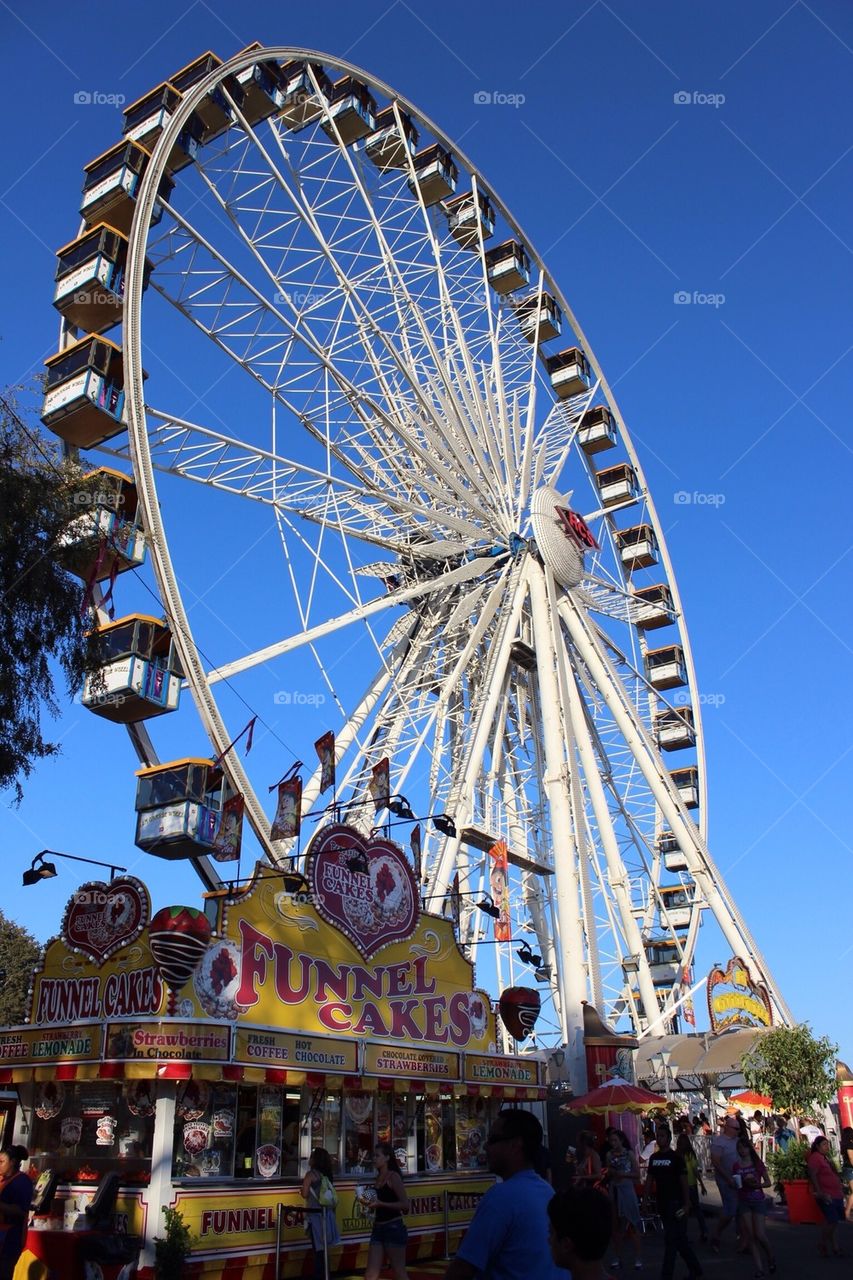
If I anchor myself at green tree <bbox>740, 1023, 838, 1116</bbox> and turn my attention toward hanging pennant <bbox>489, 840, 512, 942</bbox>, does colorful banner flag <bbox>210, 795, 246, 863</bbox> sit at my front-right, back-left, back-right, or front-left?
front-left

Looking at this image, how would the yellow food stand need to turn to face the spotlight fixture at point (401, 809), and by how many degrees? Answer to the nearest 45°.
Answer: approximately 90° to its left

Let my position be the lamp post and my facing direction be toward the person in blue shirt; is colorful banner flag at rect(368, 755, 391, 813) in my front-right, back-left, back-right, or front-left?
front-right

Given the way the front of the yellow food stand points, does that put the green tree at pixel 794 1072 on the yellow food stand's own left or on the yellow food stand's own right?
on the yellow food stand's own left

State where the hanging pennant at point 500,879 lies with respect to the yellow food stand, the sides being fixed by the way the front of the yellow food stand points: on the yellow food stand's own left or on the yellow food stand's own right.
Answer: on the yellow food stand's own left

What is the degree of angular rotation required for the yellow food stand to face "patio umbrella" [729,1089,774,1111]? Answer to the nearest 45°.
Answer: approximately 90° to its left
